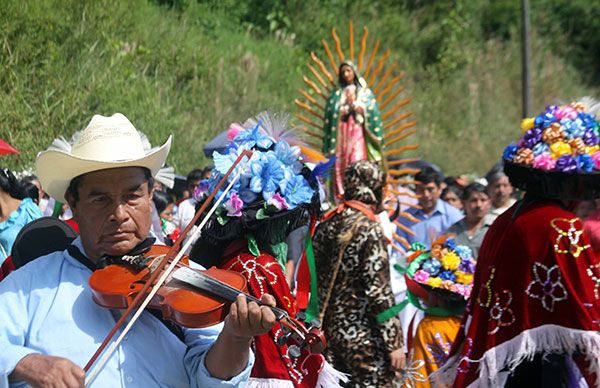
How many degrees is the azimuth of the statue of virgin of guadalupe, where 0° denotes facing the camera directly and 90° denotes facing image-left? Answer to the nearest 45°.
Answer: approximately 0°

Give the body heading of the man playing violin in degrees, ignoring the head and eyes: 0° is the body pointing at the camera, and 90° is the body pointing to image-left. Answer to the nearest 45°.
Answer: approximately 315°

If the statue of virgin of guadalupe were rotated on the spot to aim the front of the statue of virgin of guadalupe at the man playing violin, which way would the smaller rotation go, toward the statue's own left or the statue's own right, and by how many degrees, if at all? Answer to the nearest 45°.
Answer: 0° — it already faces them

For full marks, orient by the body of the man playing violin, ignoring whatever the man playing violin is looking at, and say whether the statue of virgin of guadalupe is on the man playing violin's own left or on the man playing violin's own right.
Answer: on the man playing violin's own left
